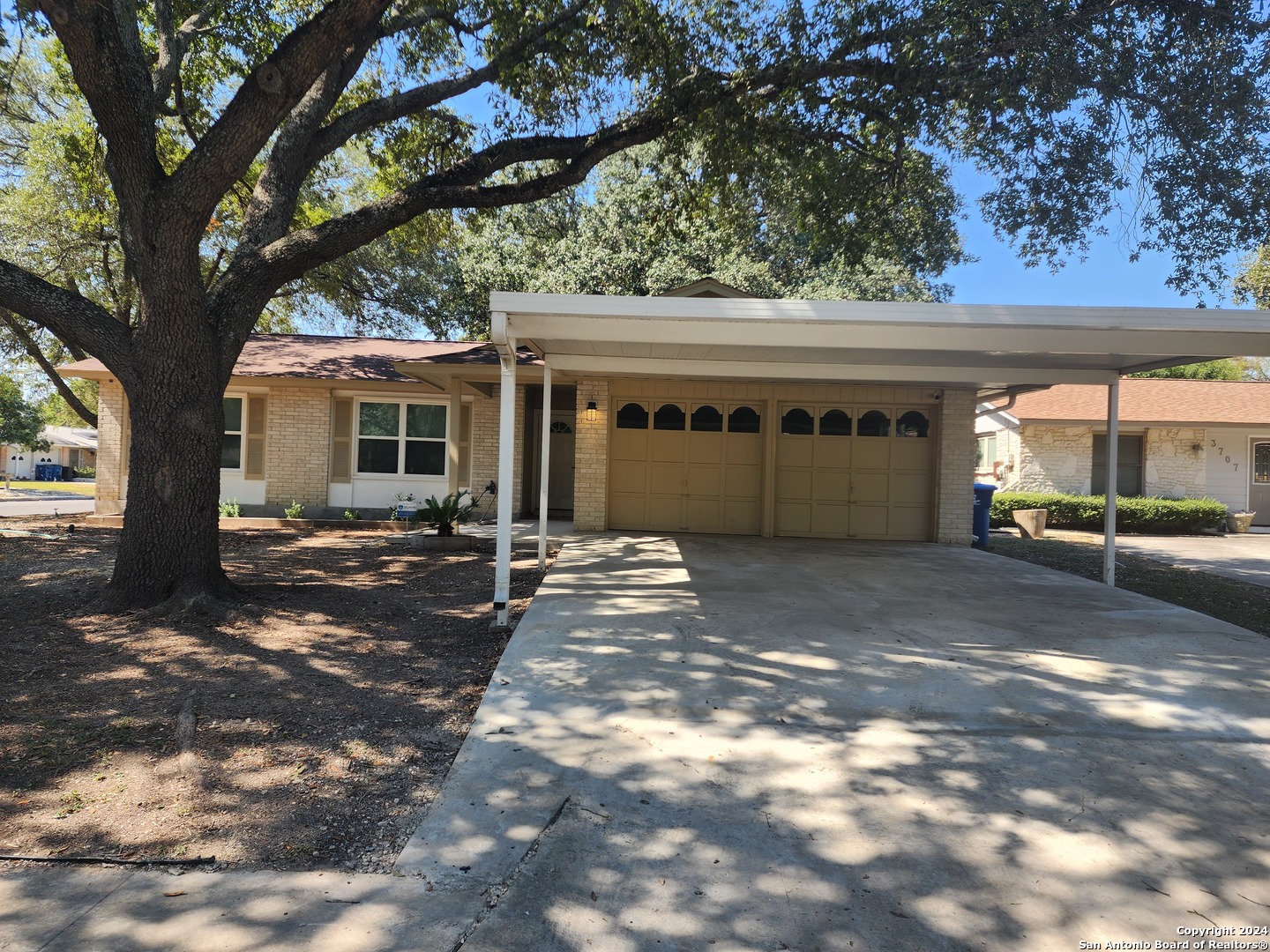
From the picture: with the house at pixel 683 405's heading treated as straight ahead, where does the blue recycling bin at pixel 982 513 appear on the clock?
The blue recycling bin is roughly at 9 o'clock from the house.

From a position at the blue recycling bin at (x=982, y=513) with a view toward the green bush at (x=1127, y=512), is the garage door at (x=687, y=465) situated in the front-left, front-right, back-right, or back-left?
back-left

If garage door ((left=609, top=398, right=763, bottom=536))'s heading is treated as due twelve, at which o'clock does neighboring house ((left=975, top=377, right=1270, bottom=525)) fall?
The neighboring house is roughly at 8 o'clock from the garage door.

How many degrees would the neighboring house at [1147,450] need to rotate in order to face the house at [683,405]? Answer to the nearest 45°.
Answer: approximately 45° to its right

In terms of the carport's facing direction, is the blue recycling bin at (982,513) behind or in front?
behind

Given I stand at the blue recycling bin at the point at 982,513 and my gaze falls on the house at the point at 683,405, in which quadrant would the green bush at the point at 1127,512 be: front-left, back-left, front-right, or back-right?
back-right

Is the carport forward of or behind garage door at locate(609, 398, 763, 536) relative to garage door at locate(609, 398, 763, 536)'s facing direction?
forward

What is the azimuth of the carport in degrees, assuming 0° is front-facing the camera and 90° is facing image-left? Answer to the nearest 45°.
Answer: approximately 0°

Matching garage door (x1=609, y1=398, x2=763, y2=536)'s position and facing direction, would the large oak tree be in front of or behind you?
in front
